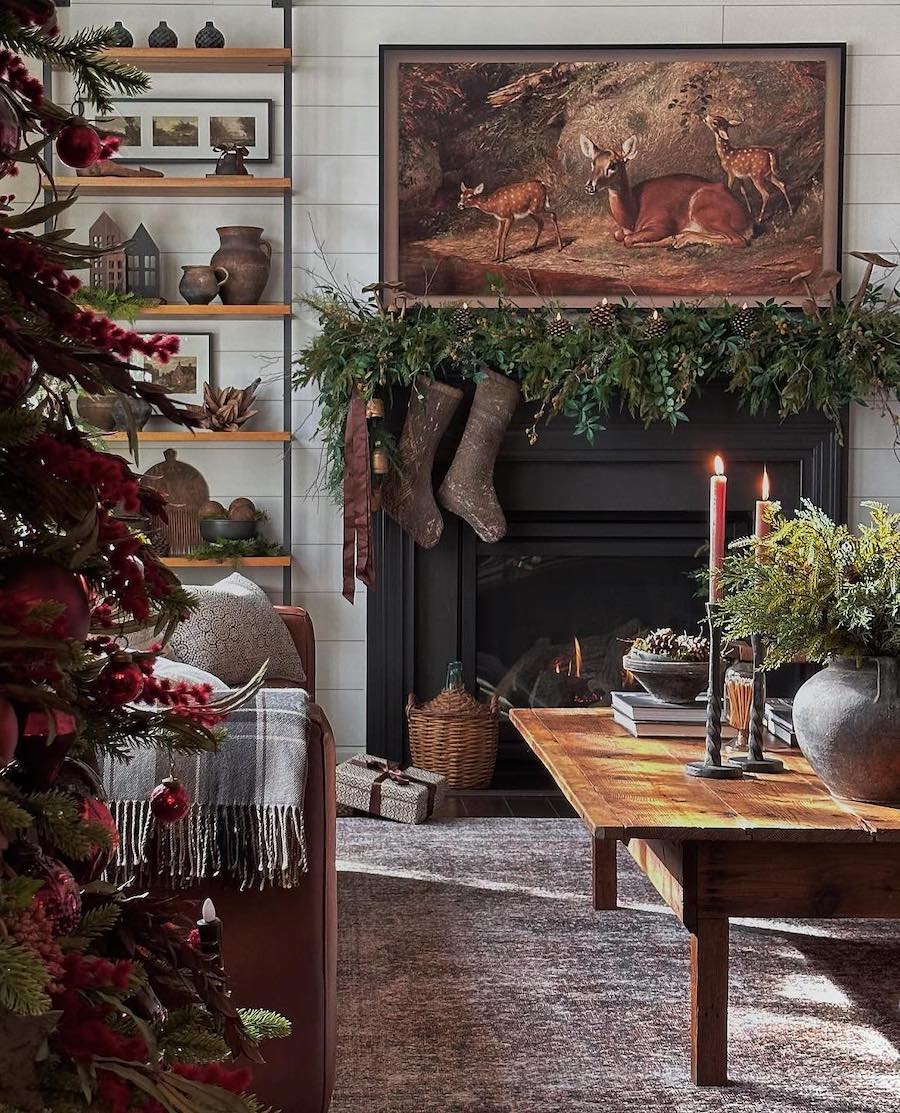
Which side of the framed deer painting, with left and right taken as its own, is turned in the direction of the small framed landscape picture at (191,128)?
right

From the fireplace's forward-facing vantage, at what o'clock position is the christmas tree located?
The christmas tree is roughly at 12 o'clock from the fireplace.

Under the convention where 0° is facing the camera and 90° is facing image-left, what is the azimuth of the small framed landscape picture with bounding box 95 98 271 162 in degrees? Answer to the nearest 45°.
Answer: approximately 0°

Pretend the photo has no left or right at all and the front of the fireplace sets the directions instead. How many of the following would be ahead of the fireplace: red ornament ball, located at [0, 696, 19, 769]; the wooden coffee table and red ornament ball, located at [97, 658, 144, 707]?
3

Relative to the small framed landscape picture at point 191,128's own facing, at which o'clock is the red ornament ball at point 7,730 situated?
The red ornament ball is roughly at 12 o'clock from the small framed landscape picture.

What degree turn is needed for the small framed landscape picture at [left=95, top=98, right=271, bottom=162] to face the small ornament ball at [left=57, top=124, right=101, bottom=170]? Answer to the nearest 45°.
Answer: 0° — it already faces it

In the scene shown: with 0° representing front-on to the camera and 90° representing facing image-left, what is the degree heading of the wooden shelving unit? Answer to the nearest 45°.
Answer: approximately 0°

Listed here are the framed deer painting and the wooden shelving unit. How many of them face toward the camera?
2

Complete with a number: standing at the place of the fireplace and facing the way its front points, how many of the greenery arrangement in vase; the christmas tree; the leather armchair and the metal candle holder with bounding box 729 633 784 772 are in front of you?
4
